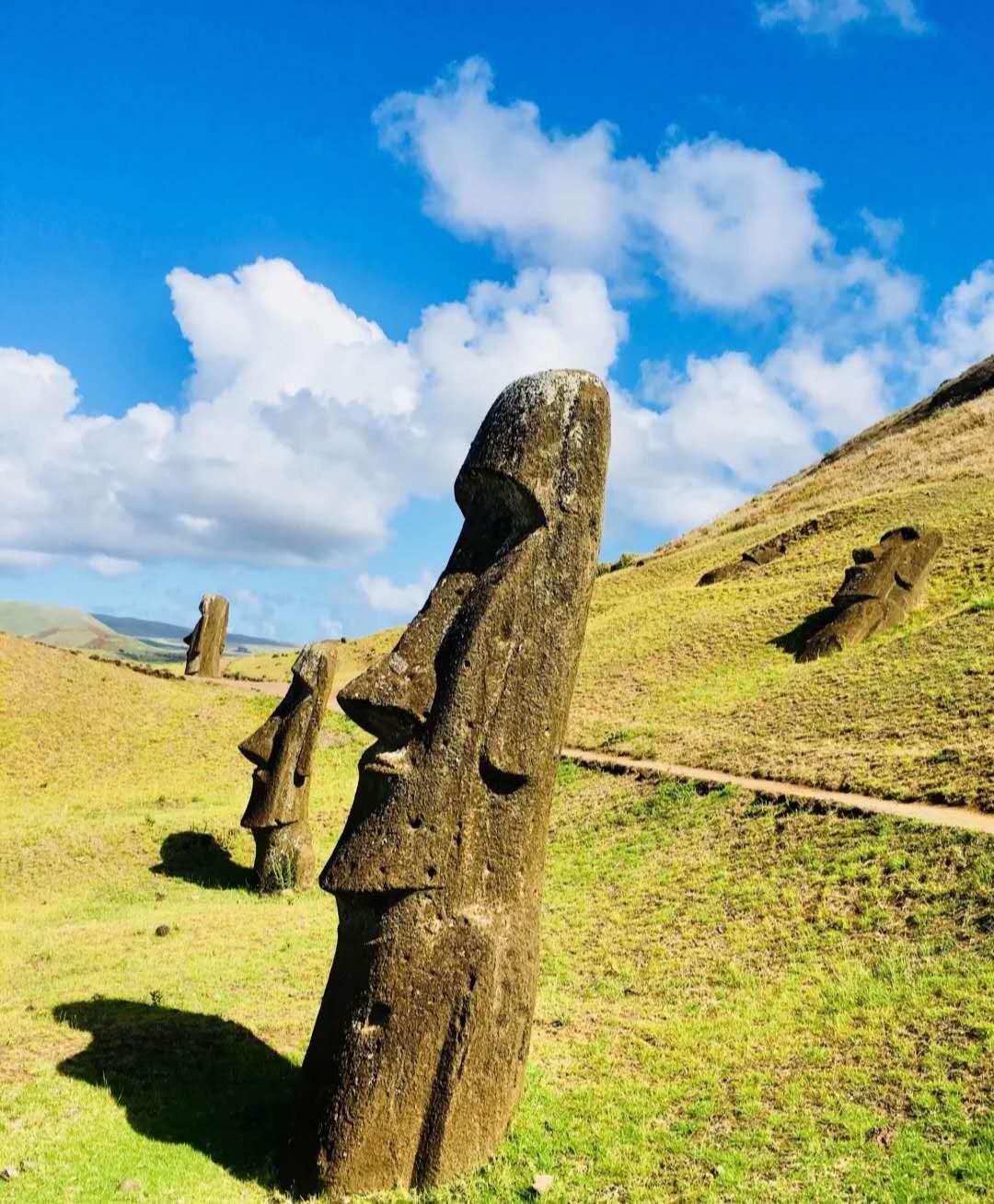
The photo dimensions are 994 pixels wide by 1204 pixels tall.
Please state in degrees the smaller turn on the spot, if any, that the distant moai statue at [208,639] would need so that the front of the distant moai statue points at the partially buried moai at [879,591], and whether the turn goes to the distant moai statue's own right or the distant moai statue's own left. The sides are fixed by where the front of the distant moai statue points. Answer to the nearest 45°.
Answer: approximately 135° to the distant moai statue's own left

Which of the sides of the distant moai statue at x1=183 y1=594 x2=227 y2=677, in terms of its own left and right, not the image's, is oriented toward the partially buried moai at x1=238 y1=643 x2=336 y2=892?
left

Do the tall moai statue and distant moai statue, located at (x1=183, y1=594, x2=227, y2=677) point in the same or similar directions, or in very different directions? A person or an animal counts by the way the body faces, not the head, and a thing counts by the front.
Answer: same or similar directions

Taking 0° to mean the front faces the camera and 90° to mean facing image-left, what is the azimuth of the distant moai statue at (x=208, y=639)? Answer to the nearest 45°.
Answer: approximately 90°

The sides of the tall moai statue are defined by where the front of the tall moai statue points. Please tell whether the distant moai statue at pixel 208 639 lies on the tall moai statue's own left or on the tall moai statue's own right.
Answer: on the tall moai statue's own right

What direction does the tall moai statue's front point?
to the viewer's left

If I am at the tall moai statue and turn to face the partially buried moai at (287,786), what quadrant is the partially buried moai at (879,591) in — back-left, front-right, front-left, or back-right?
front-right

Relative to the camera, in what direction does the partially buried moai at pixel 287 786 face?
facing to the left of the viewer

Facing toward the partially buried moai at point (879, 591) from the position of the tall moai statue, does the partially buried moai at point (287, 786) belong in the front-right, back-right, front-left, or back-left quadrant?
front-left

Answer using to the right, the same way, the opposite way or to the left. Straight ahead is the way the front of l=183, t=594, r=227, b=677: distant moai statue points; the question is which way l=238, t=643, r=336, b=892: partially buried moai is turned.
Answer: the same way

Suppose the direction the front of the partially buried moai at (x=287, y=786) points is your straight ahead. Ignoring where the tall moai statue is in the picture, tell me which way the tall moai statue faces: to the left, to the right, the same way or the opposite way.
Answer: the same way

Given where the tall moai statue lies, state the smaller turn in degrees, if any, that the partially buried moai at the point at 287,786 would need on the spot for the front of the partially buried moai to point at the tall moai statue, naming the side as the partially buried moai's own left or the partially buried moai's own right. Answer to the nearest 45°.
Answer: approximately 90° to the partially buried moai's own left

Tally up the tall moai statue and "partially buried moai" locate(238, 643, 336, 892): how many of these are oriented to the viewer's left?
2
